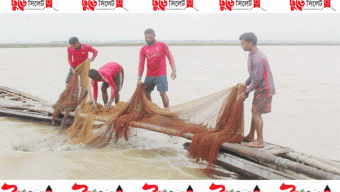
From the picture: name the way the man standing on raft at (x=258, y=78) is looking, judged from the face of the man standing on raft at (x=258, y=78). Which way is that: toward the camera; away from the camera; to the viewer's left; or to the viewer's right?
to the viewer's left

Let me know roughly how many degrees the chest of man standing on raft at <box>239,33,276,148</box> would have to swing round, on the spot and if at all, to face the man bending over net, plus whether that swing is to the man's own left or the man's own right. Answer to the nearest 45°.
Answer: approximately 45° to the man's own right

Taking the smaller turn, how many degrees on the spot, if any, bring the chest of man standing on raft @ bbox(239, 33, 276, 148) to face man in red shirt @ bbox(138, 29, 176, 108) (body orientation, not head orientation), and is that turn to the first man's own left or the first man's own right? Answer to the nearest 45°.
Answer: approximately 45° to the first man's own right

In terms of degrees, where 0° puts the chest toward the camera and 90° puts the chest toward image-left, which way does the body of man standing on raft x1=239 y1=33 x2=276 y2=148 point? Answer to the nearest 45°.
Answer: approximately 90°
